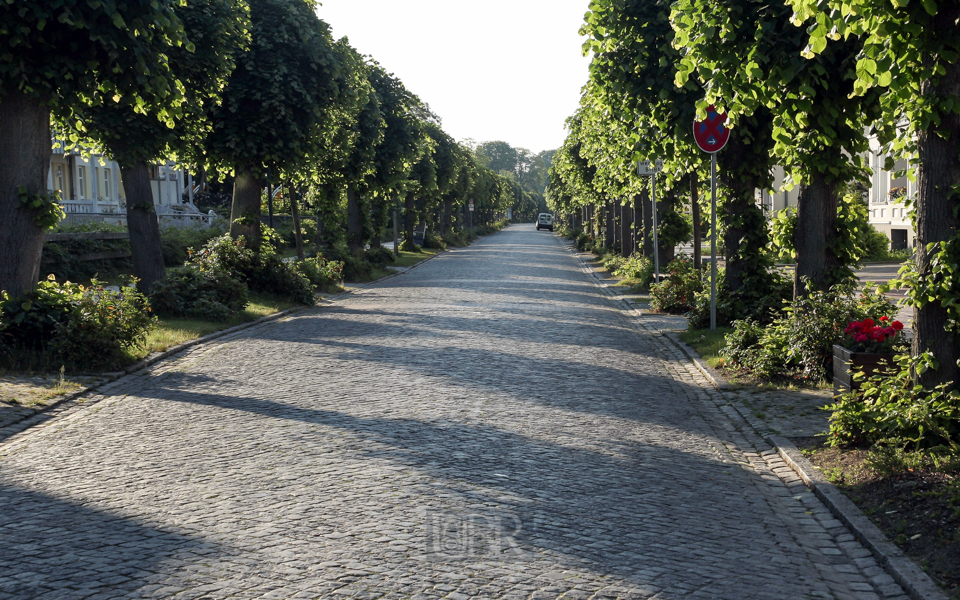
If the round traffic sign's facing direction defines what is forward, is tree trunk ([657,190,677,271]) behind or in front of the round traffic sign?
behind

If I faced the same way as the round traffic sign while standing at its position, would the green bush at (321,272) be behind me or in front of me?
behind

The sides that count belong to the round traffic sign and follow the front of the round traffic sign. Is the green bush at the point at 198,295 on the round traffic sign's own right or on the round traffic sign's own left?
on the round traffic sign's own right

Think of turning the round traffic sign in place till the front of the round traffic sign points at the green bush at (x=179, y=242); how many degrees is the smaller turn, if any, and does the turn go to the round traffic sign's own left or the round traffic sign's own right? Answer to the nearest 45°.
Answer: approximately 135° to the round traffic sign's own right

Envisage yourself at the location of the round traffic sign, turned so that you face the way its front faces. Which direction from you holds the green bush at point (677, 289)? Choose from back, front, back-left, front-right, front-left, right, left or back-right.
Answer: back

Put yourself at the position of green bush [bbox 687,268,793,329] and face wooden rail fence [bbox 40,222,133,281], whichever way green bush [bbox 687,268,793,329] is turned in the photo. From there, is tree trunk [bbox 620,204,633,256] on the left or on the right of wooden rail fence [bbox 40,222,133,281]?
right

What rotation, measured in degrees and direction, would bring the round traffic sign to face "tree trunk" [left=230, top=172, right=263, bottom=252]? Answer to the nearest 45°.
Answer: approximately 135° to its right

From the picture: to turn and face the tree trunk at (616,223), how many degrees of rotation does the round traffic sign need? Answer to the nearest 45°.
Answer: approximately 180°

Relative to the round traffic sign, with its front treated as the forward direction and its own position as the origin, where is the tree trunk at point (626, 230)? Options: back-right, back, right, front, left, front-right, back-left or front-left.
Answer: back

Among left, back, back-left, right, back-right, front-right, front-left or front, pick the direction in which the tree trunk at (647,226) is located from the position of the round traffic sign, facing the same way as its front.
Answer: back

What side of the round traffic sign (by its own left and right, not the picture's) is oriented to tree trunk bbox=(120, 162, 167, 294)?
right

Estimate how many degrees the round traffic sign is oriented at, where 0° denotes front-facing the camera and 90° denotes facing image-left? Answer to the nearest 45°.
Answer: approximately 0°

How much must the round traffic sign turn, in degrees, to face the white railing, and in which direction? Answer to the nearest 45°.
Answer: approximately 135° to its right
